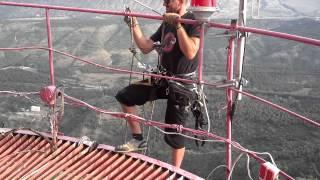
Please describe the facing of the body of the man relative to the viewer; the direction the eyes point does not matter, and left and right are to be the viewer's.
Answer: facing the viewer and to the left of the viewer

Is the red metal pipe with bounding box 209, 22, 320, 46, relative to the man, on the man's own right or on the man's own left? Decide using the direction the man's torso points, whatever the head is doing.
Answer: on the man's own left
